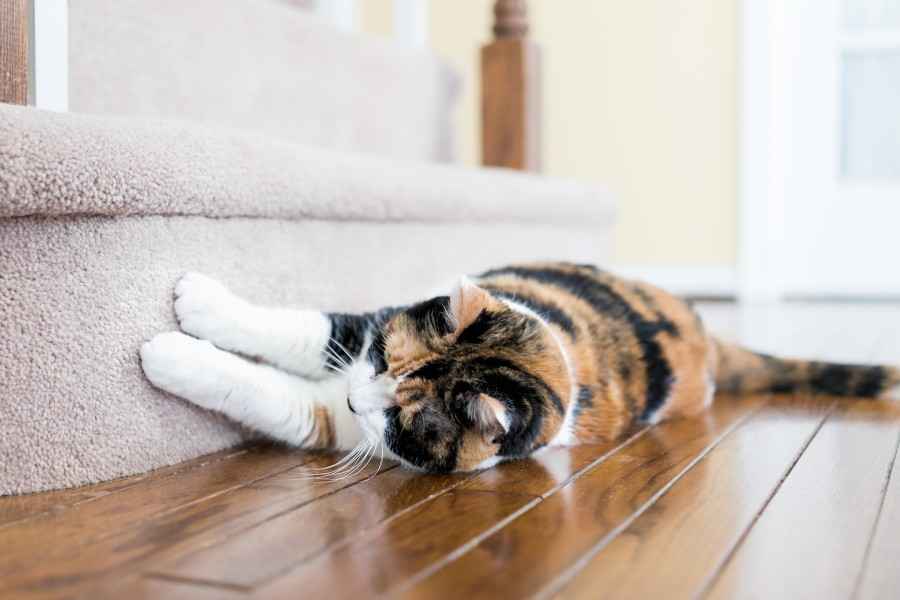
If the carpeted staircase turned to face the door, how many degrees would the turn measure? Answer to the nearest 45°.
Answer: approximately 90° to its left

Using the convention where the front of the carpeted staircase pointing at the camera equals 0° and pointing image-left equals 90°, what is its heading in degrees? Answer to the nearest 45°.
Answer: approximately 315°
